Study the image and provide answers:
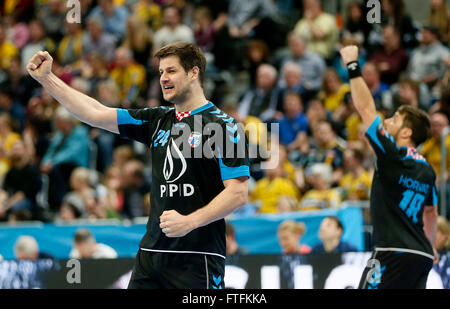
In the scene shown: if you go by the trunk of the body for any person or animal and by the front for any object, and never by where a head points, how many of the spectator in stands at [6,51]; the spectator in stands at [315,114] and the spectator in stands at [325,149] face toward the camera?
3

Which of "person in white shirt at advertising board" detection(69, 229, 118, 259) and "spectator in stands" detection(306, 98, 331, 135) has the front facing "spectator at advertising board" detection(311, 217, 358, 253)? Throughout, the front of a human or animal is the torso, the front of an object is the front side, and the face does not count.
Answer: "spectator in stands" detection(306, 98, 331, 135)

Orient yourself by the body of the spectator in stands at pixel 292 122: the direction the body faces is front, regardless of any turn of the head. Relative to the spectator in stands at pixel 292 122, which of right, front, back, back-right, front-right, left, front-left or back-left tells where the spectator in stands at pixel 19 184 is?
front-right

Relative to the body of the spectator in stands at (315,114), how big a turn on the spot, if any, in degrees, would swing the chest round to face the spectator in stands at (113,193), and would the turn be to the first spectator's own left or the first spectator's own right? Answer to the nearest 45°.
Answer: approximately 90° to the first spectator's own right

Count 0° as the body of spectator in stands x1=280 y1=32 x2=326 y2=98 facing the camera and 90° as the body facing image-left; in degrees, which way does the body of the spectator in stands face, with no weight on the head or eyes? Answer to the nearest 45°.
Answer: approximately 45°

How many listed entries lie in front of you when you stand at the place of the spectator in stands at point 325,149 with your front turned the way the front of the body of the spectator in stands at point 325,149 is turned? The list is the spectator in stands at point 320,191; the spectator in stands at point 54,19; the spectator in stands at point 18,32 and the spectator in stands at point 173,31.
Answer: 1

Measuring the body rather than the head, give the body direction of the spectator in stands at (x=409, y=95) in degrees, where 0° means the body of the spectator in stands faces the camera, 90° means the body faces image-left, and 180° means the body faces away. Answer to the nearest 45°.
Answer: approximately 45°

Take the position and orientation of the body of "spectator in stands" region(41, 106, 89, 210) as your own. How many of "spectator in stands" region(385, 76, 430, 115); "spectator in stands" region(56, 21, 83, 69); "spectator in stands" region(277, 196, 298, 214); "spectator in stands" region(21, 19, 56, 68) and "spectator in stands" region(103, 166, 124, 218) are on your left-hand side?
3

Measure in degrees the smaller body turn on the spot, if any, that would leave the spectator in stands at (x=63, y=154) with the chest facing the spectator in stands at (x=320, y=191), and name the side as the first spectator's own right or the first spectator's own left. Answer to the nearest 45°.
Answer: approximately 90° to the first spectator's own left

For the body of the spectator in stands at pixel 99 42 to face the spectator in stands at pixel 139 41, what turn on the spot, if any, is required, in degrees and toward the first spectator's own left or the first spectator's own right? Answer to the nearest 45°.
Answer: approximately 45° to the first spectator's own left

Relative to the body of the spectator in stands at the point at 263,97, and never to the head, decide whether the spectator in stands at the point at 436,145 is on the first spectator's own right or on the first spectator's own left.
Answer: on the first spectator's own left
